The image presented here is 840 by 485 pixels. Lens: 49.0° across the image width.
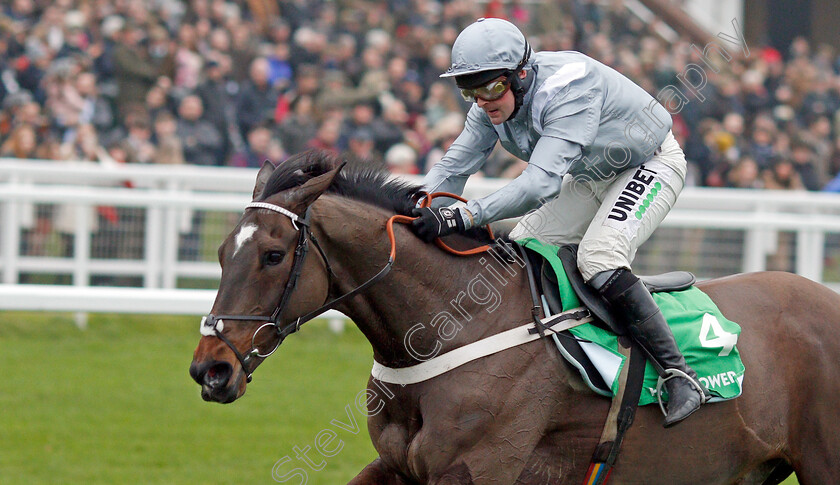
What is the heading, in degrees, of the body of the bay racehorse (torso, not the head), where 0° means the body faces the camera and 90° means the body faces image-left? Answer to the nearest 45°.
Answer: approximately 90°

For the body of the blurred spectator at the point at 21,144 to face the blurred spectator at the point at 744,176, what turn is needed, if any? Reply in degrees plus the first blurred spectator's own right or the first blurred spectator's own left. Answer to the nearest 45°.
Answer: approximately 90° to the first blurred spectator's own left

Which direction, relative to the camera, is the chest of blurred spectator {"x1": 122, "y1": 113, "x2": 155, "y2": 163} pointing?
toward the camera

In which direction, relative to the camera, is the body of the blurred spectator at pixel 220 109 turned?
toward the camera

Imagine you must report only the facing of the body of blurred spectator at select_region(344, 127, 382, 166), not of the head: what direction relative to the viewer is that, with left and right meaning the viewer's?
facing the viewer

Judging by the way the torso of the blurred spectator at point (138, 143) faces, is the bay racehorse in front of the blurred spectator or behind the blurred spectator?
in front

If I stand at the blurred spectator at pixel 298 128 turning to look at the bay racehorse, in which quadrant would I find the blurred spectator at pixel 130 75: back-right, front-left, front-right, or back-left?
back-right
